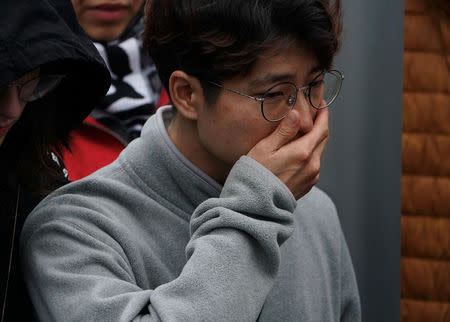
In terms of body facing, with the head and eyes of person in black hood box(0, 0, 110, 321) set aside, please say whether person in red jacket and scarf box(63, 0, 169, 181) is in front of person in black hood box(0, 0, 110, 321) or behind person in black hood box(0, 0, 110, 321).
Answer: behind
